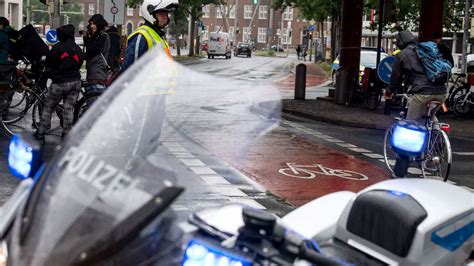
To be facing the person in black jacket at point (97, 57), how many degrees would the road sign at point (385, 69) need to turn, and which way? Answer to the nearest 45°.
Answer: approximately 45° to its right

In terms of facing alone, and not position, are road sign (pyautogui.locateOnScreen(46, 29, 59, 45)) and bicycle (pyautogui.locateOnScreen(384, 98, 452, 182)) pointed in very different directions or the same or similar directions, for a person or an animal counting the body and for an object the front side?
very different directions

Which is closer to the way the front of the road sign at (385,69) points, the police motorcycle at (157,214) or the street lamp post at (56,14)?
the police motorcycle

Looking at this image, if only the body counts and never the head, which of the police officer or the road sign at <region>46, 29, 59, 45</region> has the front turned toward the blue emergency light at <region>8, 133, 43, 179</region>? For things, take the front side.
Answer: the road sign

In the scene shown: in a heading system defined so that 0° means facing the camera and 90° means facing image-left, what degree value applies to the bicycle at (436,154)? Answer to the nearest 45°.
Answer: approximately 135°

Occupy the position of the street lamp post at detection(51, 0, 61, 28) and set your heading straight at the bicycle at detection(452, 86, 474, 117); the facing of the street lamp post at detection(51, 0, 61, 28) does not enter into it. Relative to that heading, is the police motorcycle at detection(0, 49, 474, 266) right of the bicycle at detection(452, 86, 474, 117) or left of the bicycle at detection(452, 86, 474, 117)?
right

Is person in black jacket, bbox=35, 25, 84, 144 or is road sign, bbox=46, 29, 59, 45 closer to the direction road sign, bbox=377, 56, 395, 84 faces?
the person in black jacket

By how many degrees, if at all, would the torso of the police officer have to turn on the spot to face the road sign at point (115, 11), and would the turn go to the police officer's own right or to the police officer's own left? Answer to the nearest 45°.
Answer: approximately 90° to the police officer's own left

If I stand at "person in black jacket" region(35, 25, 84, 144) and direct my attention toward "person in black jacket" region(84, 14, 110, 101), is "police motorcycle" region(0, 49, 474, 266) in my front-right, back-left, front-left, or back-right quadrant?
back-right

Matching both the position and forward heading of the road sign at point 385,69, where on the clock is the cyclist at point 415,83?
The cyclist is roughly at 12 o'clock from the road sign.

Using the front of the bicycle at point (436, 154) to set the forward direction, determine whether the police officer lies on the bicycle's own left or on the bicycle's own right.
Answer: on the bicycle's own left
